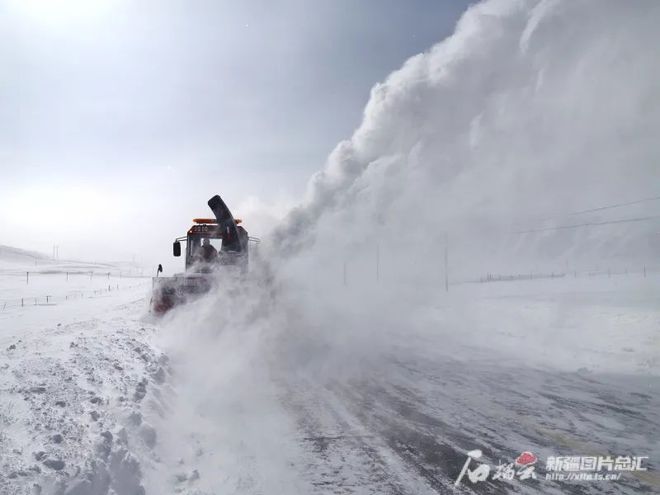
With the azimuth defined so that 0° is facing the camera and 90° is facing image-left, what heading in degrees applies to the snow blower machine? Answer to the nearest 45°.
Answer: approximately 0°
